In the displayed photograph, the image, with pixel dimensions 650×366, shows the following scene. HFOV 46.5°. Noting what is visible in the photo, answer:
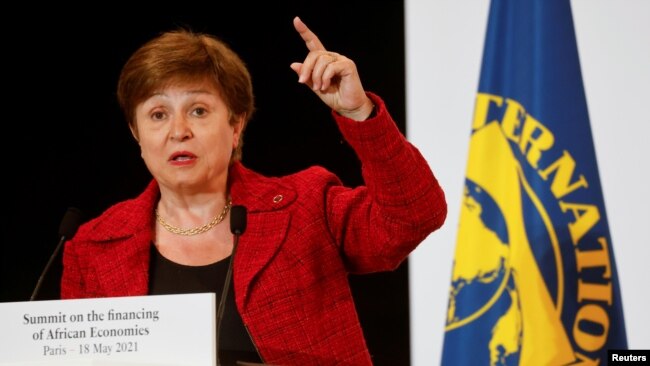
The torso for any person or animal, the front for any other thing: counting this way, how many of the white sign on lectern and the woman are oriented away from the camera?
0

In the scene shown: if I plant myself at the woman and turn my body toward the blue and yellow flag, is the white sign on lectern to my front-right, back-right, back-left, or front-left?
back-right

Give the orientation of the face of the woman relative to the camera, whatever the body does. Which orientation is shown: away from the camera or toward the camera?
toward the camera

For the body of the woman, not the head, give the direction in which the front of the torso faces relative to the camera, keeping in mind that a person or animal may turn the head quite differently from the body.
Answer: toward the camera

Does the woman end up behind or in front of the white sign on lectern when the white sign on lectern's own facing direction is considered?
behind

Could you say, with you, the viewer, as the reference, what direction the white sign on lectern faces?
facing the viewer and to the left of the viewer

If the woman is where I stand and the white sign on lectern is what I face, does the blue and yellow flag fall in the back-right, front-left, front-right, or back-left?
back-left

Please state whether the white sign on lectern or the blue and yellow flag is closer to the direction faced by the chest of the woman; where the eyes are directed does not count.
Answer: the white sign on lectern

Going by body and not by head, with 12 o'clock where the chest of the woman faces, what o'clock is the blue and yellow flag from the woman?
The blue and yellow flag is roughly at 8 o'clock from the woman.

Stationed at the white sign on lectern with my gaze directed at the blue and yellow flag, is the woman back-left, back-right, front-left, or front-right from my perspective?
front-left

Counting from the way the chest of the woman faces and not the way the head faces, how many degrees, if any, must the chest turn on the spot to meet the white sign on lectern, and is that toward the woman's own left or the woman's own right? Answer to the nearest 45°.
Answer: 0° — they already face it

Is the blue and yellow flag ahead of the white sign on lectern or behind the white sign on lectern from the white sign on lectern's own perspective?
behind
